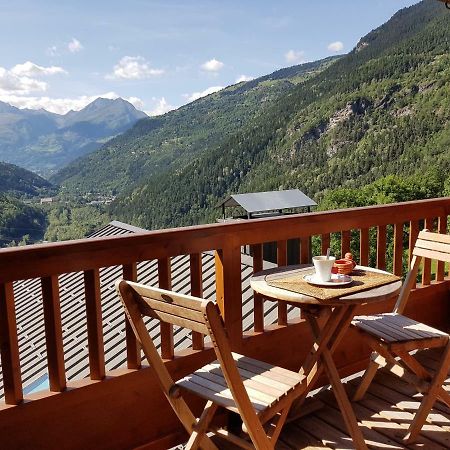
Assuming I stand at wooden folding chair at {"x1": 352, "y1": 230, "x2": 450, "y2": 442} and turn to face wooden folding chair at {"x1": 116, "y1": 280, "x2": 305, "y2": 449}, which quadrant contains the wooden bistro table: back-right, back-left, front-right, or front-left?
front-right

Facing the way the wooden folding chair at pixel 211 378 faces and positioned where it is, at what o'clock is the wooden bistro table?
The wooden bistro table is roughly at 12 o'clock from the wooden folding chair.

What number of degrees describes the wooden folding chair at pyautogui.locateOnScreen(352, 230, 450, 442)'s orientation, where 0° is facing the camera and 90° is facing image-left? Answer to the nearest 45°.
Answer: approximately 45°

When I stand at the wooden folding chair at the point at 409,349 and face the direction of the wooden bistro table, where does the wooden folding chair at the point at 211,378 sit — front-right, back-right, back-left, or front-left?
front-left

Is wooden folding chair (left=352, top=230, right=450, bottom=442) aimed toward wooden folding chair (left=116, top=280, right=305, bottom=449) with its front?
yes

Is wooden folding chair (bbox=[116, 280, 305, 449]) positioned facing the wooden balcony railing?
no

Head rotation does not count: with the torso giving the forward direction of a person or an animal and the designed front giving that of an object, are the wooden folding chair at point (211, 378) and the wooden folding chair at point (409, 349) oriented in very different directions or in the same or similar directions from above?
very different directions

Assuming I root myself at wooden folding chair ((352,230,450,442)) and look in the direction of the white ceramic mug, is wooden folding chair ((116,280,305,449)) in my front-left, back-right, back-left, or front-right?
front-left

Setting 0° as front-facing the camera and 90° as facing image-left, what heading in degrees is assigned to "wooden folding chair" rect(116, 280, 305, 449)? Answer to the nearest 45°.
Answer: approximately 225°

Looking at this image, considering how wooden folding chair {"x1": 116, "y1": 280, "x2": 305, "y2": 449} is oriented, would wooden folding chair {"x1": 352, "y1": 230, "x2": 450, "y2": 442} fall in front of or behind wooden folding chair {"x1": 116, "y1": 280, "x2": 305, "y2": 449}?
in front

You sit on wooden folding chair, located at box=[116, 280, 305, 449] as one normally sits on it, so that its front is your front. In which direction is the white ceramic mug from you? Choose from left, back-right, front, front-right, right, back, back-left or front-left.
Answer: front
